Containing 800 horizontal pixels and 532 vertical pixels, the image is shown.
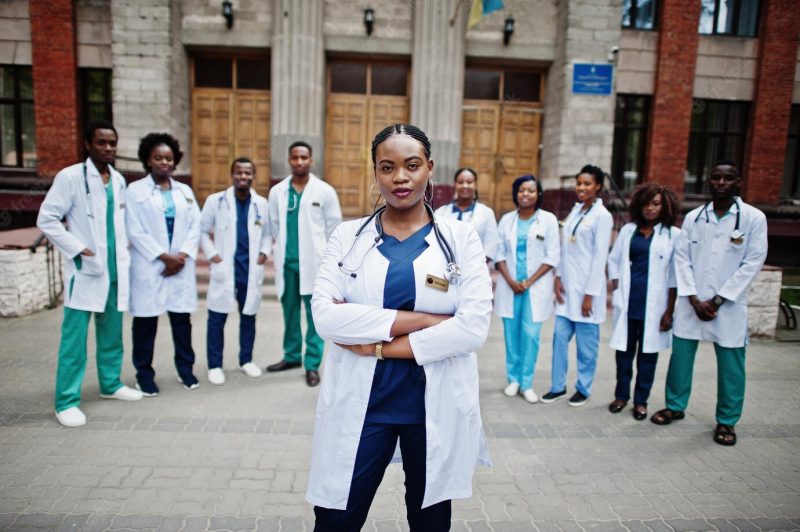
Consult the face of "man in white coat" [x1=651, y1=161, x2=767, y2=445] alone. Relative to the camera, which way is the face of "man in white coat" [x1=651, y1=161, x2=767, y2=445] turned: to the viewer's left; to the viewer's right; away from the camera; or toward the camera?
toward the camera

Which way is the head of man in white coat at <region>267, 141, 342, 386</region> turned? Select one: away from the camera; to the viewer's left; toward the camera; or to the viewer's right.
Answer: toward the camera

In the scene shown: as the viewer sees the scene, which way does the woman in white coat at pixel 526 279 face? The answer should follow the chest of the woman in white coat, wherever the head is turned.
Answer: toward the camera

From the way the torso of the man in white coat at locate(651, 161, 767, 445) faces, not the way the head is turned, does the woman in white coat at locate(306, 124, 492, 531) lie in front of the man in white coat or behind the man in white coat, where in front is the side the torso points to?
in front

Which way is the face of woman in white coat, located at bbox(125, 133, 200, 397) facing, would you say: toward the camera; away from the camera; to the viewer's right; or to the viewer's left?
toward the camera

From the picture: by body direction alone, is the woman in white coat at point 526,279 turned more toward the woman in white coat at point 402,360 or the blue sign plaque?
the woman in white coat

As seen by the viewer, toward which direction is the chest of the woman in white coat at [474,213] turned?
toward the camera

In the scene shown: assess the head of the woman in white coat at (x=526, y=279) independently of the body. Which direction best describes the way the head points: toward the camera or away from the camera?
toward the camera
